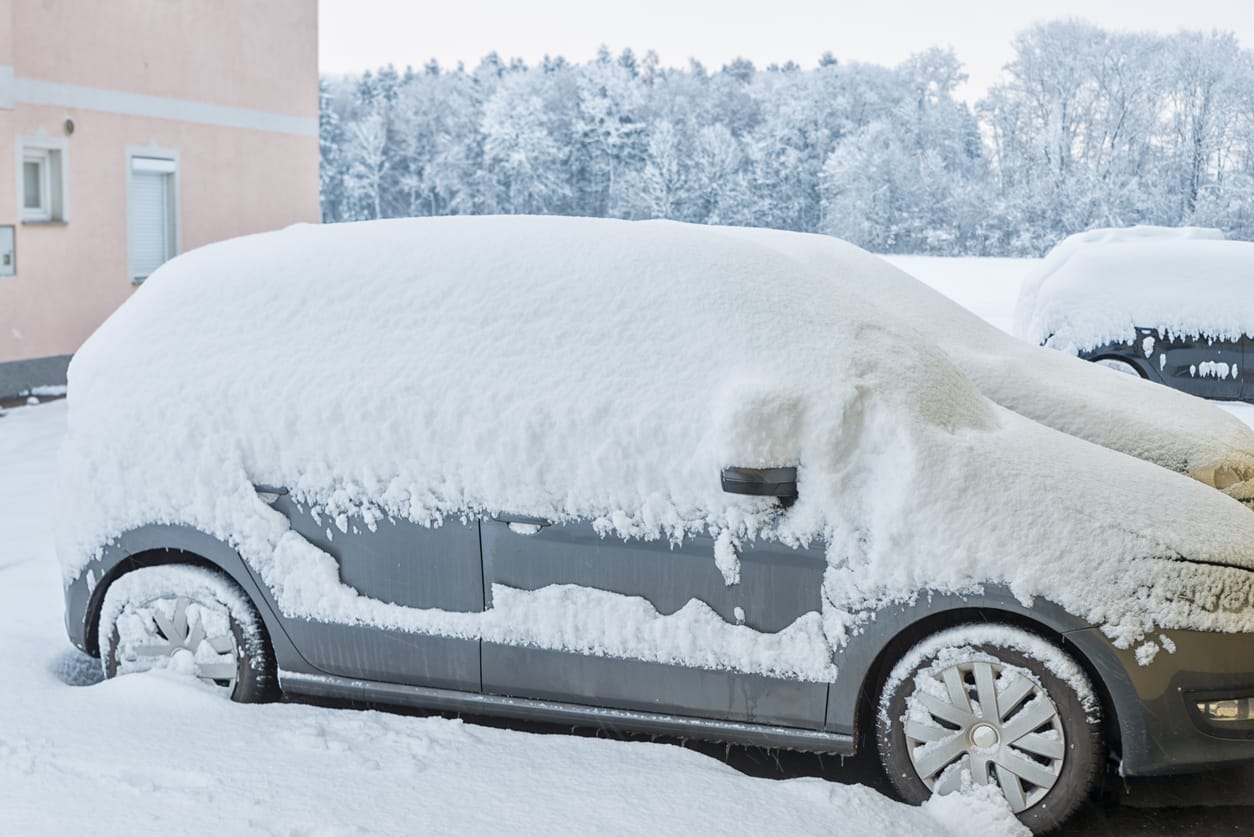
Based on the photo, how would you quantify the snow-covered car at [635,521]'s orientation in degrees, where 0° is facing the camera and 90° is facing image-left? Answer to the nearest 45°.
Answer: approximately 315°

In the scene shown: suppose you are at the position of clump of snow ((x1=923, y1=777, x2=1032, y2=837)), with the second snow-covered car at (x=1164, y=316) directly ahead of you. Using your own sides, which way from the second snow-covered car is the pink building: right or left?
left

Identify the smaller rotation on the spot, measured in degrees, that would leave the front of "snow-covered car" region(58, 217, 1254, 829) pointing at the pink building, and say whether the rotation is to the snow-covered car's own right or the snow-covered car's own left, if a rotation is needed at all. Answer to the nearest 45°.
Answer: approximately 180°
